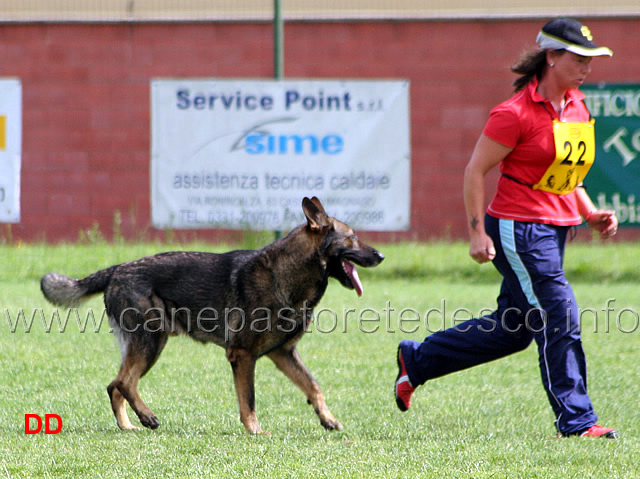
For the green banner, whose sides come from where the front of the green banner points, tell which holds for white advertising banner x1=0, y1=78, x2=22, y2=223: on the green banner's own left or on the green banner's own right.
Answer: on the green banner's own right

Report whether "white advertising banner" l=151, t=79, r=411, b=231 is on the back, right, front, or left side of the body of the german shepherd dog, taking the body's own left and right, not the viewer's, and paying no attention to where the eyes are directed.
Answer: left

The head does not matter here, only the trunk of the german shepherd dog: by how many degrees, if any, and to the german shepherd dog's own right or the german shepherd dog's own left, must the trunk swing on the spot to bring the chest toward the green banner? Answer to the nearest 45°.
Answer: approximately 45° to the german shepherd dog's own left

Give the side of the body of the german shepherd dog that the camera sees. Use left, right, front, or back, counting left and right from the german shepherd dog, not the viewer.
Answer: right

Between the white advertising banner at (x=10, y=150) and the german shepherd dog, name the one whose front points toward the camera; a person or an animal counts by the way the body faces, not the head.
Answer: the white advertising banner

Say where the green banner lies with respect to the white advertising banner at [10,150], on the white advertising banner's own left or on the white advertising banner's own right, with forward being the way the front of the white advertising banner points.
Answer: on the white advertising banner's own left

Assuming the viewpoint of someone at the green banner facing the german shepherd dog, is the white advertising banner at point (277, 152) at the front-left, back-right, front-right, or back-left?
front-right

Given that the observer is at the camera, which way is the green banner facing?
facing the viewer

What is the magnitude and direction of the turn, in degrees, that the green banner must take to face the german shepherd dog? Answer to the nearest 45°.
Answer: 0° — it already faces it

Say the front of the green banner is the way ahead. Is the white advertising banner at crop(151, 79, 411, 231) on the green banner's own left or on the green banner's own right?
on the green banner's own right

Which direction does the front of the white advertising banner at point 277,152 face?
toward the camera

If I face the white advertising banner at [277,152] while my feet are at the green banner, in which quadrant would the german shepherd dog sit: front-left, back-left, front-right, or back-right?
front-left

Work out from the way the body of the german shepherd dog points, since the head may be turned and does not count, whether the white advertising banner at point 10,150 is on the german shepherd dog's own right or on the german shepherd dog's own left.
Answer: on the german shepherd dog's own left

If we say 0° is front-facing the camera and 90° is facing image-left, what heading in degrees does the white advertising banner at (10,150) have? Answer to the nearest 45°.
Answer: approximately 0°

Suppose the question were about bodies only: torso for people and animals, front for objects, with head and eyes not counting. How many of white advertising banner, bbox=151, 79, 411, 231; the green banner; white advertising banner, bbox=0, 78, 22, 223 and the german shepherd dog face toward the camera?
3

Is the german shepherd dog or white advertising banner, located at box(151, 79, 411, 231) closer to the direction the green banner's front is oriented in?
the german shepherd dog

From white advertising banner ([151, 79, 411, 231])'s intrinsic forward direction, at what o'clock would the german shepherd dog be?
The german shepherd dog is roughly at 12 o'clock from the white advertising banner.
